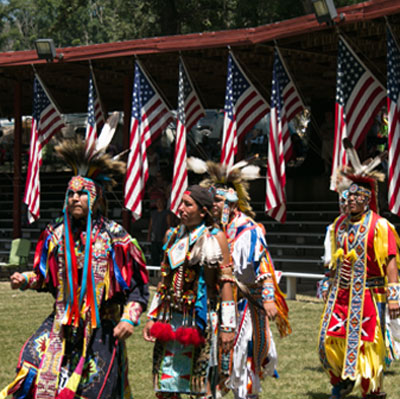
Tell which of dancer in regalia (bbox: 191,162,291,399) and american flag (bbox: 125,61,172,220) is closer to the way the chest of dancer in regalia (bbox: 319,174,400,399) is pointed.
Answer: the dancer in regalia

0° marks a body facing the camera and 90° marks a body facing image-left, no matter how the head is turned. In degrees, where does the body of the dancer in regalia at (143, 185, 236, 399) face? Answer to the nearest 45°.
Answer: approximately 45°

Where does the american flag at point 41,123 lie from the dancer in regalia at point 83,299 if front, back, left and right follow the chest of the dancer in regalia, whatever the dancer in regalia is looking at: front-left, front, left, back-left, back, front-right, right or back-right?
back-right

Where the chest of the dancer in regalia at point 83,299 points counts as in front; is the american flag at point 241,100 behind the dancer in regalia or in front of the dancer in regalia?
behind

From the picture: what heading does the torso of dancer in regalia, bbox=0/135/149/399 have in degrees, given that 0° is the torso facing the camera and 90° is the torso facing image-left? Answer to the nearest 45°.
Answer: approximately 45°

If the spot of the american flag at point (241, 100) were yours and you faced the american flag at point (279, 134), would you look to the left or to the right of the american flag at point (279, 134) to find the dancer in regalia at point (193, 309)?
right

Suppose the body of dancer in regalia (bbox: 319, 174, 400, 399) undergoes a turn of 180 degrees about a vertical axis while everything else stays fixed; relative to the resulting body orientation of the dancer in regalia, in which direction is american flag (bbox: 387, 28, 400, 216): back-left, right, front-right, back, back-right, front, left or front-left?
front-left

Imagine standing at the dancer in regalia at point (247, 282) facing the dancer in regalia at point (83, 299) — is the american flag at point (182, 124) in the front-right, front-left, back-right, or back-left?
back-right

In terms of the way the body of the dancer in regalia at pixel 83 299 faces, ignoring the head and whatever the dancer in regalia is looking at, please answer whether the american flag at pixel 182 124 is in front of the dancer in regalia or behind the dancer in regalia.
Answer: behind

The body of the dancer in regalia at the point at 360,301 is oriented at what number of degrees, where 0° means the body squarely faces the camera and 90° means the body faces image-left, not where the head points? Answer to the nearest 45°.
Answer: approximately 45°
